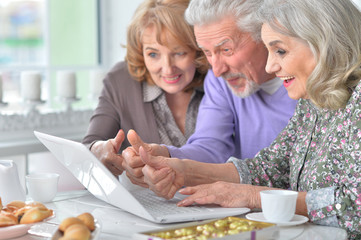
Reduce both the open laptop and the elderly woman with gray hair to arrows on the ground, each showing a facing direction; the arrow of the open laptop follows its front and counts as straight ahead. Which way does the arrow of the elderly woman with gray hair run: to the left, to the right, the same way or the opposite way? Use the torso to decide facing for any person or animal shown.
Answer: the opposite way

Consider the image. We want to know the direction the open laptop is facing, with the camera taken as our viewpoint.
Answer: facing away from the viewer and to the right of the viewer

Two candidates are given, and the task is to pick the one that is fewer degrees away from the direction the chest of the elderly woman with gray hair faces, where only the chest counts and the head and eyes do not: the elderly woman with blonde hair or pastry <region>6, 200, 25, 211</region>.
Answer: the pastry

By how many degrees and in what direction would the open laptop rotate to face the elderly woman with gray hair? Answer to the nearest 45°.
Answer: approximately 45° to its right

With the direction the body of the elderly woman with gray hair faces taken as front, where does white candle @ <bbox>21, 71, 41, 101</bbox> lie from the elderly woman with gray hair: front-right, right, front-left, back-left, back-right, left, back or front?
right

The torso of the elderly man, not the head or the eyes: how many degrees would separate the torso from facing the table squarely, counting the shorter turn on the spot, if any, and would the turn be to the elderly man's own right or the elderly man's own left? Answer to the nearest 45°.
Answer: approximately 45° to the elderly man's own left

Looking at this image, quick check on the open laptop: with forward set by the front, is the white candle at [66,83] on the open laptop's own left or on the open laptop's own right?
on the open laptop's own left

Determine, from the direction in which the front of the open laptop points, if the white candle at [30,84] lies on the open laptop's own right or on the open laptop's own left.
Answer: on the open laptop's own left

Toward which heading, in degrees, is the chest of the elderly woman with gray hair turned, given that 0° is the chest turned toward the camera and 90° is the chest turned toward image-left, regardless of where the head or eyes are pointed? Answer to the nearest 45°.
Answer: approximately 45°

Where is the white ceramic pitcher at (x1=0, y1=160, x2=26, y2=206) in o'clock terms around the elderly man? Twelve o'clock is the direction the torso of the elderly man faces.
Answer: The white ceramic pitcher is roughly at 12 o'clock from the elderly man.
